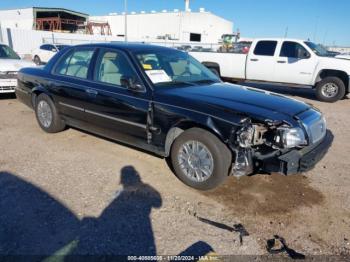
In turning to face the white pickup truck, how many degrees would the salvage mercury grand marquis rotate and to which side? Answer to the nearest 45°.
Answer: approximately 90° to its left

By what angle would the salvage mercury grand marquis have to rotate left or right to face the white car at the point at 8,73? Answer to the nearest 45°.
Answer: approximately 180°

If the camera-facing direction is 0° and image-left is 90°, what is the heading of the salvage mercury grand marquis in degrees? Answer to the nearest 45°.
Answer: approximately 315°
